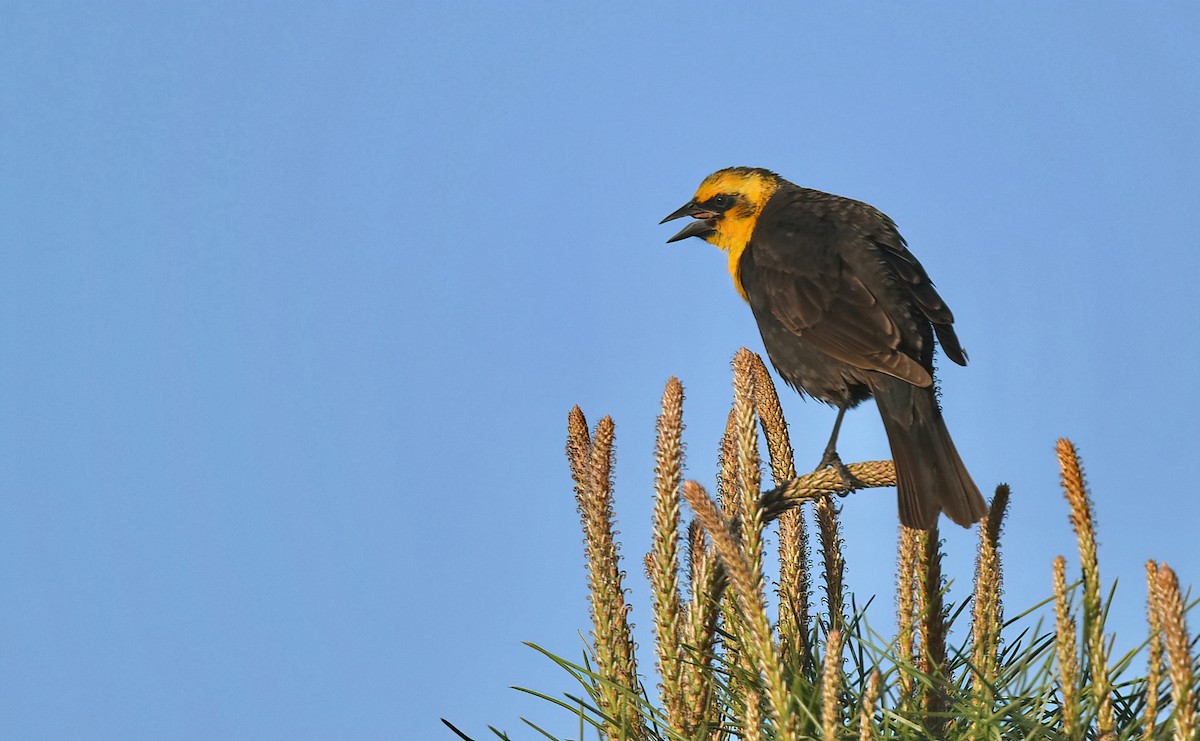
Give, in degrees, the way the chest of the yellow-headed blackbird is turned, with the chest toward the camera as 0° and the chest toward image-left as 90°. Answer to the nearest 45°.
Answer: approximately 135°
